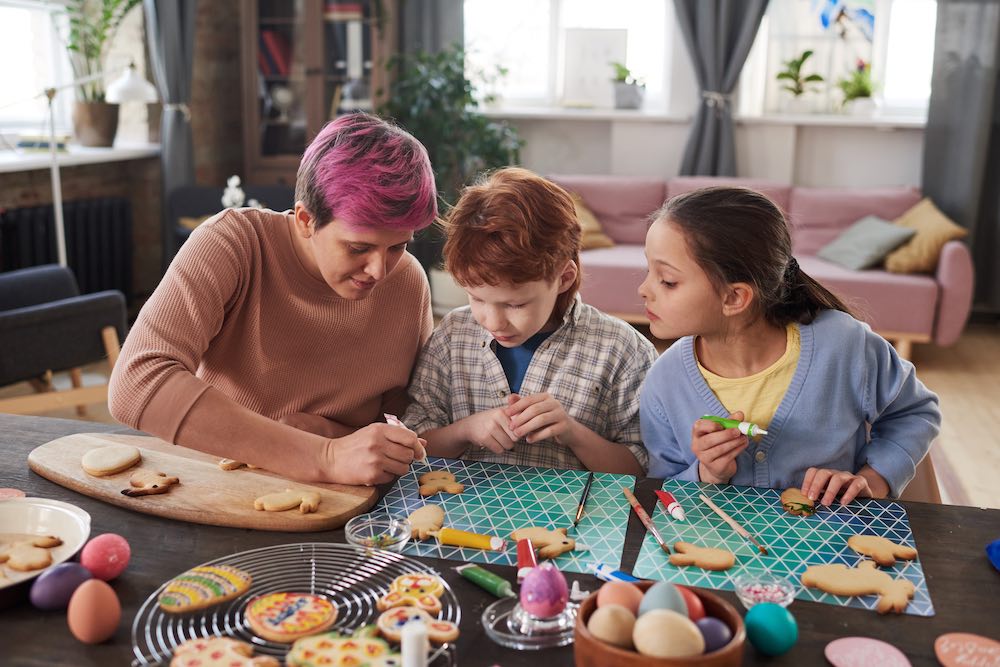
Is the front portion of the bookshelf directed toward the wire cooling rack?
yes

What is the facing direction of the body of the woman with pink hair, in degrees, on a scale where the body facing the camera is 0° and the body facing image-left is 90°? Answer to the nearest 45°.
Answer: approximately 315°

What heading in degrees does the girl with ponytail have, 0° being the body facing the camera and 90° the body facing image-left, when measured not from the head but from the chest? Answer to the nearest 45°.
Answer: approximately 45°

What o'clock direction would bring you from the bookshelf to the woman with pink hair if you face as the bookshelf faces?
The woman with pink hair is roughly at 12 o'clock from the bookshelf.

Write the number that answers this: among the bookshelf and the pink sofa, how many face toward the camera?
2

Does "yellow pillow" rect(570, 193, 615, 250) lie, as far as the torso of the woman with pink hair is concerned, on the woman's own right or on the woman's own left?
on the woman's own left

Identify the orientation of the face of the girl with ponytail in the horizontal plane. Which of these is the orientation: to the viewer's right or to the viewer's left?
to the viewer's left

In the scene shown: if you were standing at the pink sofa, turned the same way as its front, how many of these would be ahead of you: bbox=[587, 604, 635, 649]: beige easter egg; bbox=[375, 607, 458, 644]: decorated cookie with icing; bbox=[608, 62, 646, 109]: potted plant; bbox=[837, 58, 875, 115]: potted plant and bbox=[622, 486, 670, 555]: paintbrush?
3

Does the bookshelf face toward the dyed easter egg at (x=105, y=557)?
yes
